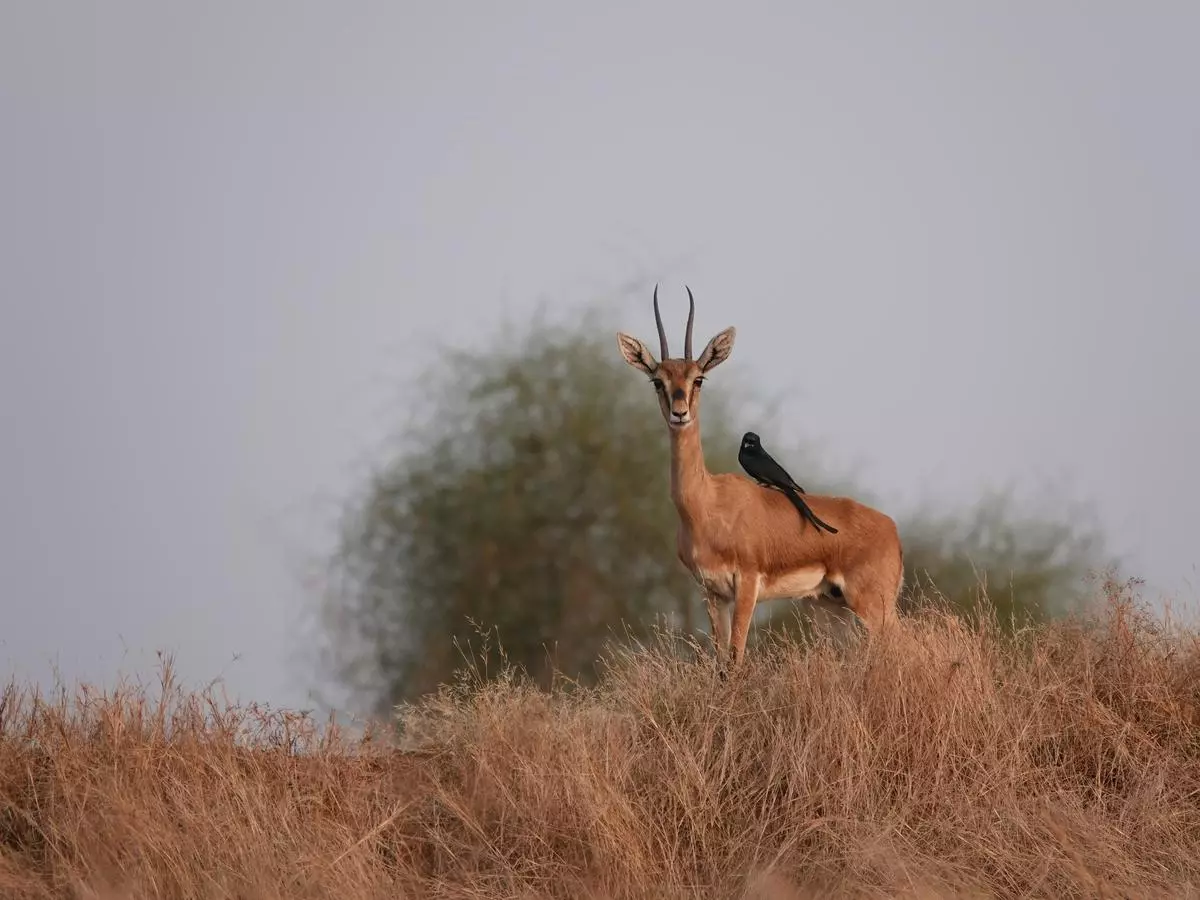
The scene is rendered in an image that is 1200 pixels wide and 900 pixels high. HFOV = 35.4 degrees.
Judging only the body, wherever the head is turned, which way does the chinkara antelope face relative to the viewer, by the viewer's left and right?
facing the viewer and to the left of the viewer

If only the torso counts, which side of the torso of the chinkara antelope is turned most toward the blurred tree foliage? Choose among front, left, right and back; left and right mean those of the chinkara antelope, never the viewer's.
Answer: right
